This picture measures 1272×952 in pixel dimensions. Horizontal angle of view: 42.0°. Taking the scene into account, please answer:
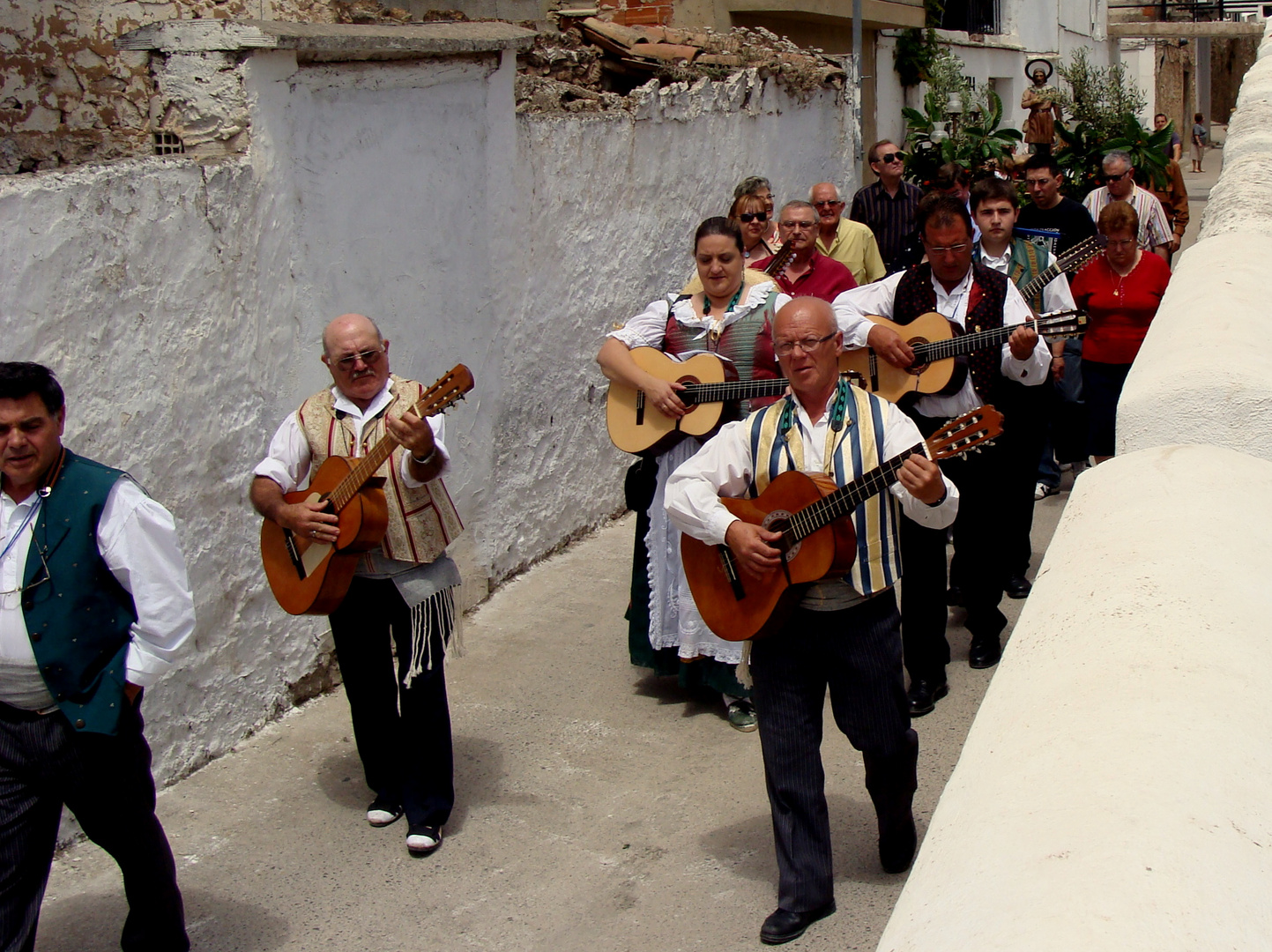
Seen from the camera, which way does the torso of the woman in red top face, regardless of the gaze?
toward the camera

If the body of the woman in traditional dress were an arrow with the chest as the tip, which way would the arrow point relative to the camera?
toward the camera

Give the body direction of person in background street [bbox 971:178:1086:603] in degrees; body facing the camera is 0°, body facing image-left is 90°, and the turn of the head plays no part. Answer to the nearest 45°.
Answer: approximately 0°

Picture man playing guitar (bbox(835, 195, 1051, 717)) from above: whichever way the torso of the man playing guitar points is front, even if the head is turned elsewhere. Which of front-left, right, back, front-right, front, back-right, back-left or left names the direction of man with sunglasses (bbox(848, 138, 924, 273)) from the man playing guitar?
back

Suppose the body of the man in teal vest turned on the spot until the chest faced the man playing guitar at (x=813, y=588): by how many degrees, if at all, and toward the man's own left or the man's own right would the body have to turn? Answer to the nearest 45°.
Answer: approximately 135° to the man's own left

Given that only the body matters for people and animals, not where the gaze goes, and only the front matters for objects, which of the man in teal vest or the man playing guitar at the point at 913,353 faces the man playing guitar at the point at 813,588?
the man playing guitar at the point at 913,353

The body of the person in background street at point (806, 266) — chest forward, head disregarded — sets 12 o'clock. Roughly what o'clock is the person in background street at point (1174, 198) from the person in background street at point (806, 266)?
the person in background street at point (1174, 198) is roughly at 7 o'clock from the person in background street at point (806, 266).

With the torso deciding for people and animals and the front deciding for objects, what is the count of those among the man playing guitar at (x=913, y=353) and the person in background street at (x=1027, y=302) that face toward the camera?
2

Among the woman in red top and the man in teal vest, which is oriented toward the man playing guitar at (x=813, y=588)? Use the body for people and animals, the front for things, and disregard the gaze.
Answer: the woman in red top

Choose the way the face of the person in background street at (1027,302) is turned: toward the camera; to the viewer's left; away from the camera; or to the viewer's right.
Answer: toward the camera

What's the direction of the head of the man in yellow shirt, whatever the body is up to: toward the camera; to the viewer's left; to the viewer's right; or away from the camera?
toward the camera

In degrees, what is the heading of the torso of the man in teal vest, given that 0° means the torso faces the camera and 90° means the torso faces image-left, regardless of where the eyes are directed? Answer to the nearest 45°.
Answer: approximately 45°

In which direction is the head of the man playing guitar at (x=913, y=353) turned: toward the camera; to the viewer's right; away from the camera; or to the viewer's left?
toward the camera
